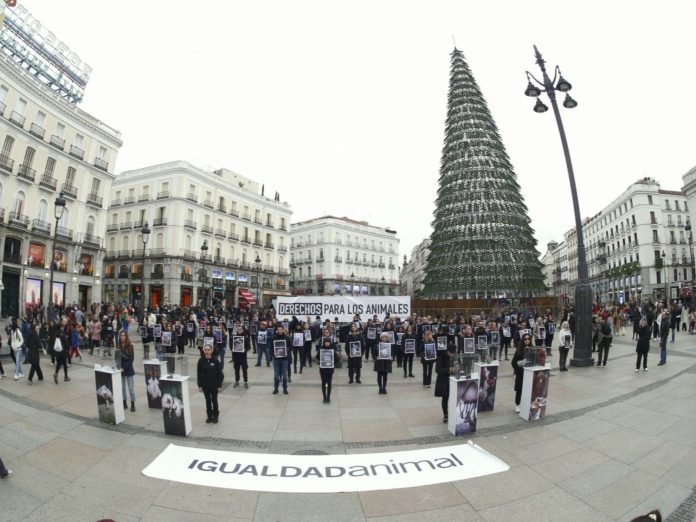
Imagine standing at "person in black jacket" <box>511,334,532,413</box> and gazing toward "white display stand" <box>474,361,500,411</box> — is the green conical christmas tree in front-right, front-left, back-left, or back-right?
back-right

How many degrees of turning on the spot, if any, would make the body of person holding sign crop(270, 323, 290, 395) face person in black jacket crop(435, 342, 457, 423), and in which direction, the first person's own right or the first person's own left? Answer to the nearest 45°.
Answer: approximately 45° to the first person's own left

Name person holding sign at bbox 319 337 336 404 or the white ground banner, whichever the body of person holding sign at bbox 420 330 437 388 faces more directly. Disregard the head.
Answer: the white ground banner

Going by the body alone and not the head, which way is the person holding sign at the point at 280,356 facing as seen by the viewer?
toward the camera

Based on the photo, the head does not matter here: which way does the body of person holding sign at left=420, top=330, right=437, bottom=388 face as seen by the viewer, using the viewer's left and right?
facing the viewer

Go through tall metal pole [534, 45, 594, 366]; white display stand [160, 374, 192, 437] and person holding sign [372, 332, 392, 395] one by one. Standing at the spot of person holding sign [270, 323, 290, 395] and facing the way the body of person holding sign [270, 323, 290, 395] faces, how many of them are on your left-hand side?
2

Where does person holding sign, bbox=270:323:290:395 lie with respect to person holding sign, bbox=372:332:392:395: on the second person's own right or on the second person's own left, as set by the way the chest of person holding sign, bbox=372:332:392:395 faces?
on the second person's own right

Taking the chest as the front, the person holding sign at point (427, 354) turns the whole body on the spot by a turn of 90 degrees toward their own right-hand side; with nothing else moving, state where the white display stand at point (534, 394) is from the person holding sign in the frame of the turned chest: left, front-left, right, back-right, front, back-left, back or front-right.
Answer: back-left

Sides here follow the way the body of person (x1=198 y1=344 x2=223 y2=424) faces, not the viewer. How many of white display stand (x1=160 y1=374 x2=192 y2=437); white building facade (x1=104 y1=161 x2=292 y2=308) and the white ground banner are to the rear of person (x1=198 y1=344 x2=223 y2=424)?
1

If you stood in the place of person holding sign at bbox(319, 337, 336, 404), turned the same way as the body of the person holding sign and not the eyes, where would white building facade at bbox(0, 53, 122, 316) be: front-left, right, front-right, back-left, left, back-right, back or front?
back-right

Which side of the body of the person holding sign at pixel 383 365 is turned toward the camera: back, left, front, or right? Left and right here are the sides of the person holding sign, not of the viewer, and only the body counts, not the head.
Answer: front

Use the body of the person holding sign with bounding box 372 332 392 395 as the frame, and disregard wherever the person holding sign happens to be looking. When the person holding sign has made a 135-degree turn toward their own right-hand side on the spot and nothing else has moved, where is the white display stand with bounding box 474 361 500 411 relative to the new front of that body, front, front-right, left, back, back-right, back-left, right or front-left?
back

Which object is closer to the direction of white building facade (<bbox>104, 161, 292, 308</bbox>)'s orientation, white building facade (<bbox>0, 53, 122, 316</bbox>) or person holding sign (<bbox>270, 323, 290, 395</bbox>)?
the person holding sign

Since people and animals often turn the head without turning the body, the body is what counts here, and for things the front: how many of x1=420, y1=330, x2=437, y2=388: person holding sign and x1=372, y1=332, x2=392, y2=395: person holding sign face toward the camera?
2

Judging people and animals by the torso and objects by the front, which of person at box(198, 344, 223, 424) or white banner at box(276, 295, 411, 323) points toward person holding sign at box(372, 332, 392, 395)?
the white banner

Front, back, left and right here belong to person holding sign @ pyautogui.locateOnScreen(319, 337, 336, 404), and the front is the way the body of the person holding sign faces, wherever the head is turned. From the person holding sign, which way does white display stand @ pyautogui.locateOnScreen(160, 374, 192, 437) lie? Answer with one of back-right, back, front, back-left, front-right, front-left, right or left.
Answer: front-right

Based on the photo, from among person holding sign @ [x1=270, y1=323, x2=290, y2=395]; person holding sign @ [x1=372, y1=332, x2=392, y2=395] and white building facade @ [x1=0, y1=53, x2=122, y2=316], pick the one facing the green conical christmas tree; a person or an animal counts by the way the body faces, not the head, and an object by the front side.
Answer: the white building facade
